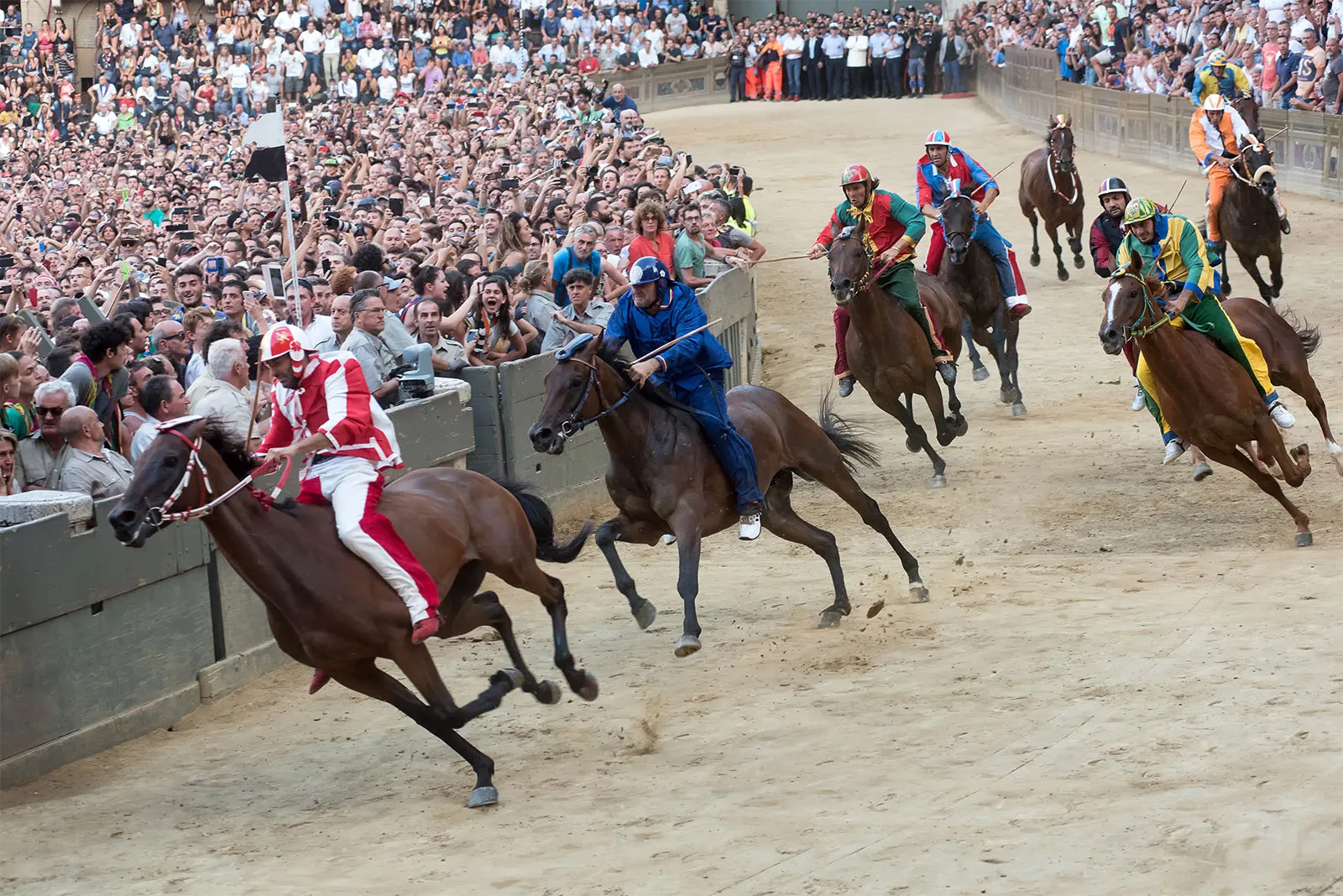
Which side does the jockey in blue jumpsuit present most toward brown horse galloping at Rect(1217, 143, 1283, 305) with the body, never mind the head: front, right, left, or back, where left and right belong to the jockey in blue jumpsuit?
back

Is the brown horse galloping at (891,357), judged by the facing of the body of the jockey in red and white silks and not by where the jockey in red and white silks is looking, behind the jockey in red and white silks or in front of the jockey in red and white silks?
behind

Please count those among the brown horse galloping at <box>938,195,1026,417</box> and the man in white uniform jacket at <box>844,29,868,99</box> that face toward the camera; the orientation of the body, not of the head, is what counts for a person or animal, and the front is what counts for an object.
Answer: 2

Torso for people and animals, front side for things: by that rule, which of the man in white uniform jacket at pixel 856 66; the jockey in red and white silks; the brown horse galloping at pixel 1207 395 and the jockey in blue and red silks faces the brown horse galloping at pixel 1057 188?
the man in white uniform jacket

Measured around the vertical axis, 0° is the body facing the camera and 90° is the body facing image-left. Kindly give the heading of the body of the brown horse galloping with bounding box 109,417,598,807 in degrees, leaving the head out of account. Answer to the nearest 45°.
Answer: approximately 45°

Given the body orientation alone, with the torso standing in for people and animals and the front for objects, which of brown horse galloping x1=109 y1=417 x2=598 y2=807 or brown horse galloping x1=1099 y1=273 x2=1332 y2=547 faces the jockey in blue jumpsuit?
brown horse galloping x1=1099 y1=273 x2=1332 y2=547

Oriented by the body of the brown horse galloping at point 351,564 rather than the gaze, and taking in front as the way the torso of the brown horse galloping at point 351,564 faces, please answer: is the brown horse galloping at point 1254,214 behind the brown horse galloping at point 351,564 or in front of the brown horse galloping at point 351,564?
behind

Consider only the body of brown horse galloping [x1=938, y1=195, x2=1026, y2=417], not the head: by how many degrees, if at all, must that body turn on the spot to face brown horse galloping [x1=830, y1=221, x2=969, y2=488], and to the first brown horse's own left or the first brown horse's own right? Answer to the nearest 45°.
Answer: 0° — it already faces it

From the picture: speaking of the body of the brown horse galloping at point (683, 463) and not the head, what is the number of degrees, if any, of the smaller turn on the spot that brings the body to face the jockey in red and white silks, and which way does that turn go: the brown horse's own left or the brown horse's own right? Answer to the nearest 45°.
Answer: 0° — it already faces them

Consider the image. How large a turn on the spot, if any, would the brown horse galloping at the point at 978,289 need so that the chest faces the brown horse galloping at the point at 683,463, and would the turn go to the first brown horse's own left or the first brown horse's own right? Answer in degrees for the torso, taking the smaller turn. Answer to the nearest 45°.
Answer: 0° — it already faces it

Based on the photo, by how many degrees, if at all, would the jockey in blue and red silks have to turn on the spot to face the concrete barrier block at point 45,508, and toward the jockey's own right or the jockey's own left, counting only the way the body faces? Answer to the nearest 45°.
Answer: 0° — they already face it

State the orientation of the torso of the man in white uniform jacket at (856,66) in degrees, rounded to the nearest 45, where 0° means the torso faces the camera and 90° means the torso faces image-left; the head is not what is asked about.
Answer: approximately 0°

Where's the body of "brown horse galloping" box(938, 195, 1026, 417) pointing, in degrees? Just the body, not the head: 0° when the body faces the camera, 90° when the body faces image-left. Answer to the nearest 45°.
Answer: approximately 0°
